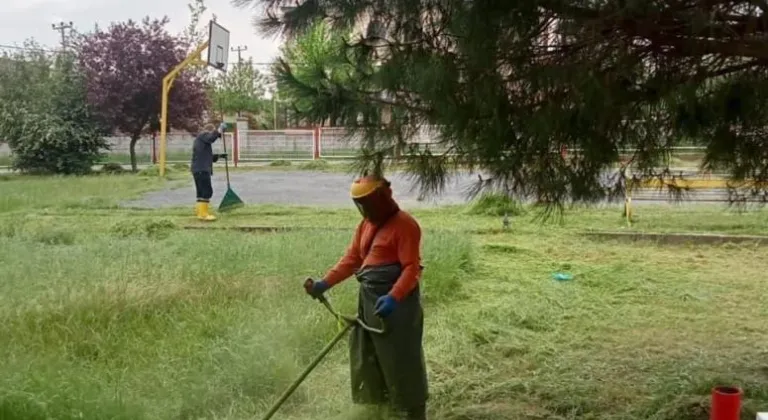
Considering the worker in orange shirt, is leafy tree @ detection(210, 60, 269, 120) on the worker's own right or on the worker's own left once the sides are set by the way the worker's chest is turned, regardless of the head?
on the worker's own right

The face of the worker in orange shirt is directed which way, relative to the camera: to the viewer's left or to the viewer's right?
to the viewer's left

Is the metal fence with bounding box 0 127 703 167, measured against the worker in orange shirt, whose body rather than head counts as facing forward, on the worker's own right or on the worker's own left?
on the worker's own right

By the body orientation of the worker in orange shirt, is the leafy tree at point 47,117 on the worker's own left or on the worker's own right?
on the worker's own right

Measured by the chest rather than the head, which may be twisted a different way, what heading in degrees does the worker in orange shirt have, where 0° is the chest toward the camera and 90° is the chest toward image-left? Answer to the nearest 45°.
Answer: approximately 45°

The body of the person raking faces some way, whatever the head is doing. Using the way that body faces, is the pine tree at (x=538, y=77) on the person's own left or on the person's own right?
on the person's own right
